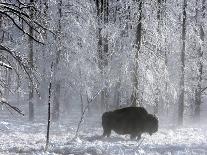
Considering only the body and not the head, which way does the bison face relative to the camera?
to the viewer's right
